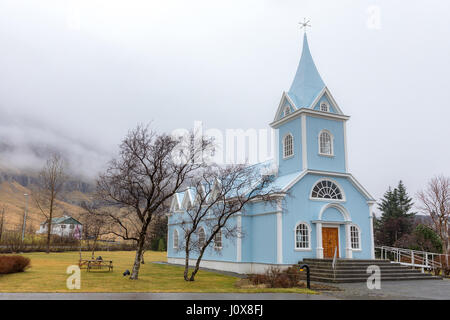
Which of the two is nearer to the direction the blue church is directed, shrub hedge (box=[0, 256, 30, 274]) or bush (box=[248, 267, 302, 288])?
the bush

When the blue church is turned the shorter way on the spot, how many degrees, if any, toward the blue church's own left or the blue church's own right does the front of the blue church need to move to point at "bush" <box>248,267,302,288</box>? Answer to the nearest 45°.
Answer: approximately 45° to the blue church's own right

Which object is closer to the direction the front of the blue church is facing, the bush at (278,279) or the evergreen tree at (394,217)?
the bush

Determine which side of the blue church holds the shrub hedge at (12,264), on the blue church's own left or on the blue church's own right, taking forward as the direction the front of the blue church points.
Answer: on the blue church's own right

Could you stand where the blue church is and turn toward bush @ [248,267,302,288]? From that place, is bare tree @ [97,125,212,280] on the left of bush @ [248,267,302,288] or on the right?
right

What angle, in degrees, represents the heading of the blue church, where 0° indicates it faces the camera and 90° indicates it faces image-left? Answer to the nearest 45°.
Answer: approximately 315°

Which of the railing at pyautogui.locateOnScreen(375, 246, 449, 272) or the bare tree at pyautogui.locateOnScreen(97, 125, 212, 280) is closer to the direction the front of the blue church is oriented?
the railing

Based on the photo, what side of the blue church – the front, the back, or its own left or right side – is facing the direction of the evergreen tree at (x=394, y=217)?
left

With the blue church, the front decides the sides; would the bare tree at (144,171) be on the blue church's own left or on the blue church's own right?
on the blue church's own right

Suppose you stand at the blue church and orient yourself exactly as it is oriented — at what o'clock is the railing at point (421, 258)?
The railing is roughly at 10 o'clock from the blue church.
